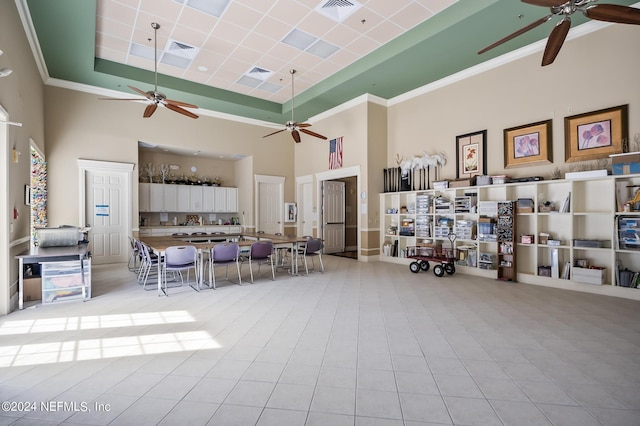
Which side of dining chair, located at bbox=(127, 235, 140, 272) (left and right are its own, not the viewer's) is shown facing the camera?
right

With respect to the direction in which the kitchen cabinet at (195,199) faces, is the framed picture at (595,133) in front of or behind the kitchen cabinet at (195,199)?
in front

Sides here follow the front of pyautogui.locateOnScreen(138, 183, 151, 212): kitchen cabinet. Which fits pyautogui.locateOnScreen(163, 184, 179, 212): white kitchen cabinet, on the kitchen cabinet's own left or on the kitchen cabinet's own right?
on the kitchen cabinet's own left

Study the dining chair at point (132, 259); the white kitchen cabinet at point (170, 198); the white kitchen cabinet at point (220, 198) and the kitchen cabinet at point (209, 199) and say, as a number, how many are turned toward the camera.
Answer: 3

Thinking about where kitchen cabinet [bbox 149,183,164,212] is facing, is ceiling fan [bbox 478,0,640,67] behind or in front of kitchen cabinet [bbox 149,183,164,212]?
in front

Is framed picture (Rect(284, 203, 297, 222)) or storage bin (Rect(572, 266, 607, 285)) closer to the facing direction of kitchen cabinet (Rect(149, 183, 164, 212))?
the storage bin

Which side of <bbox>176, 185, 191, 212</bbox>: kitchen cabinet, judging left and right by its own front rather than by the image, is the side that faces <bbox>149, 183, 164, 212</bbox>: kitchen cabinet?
right
